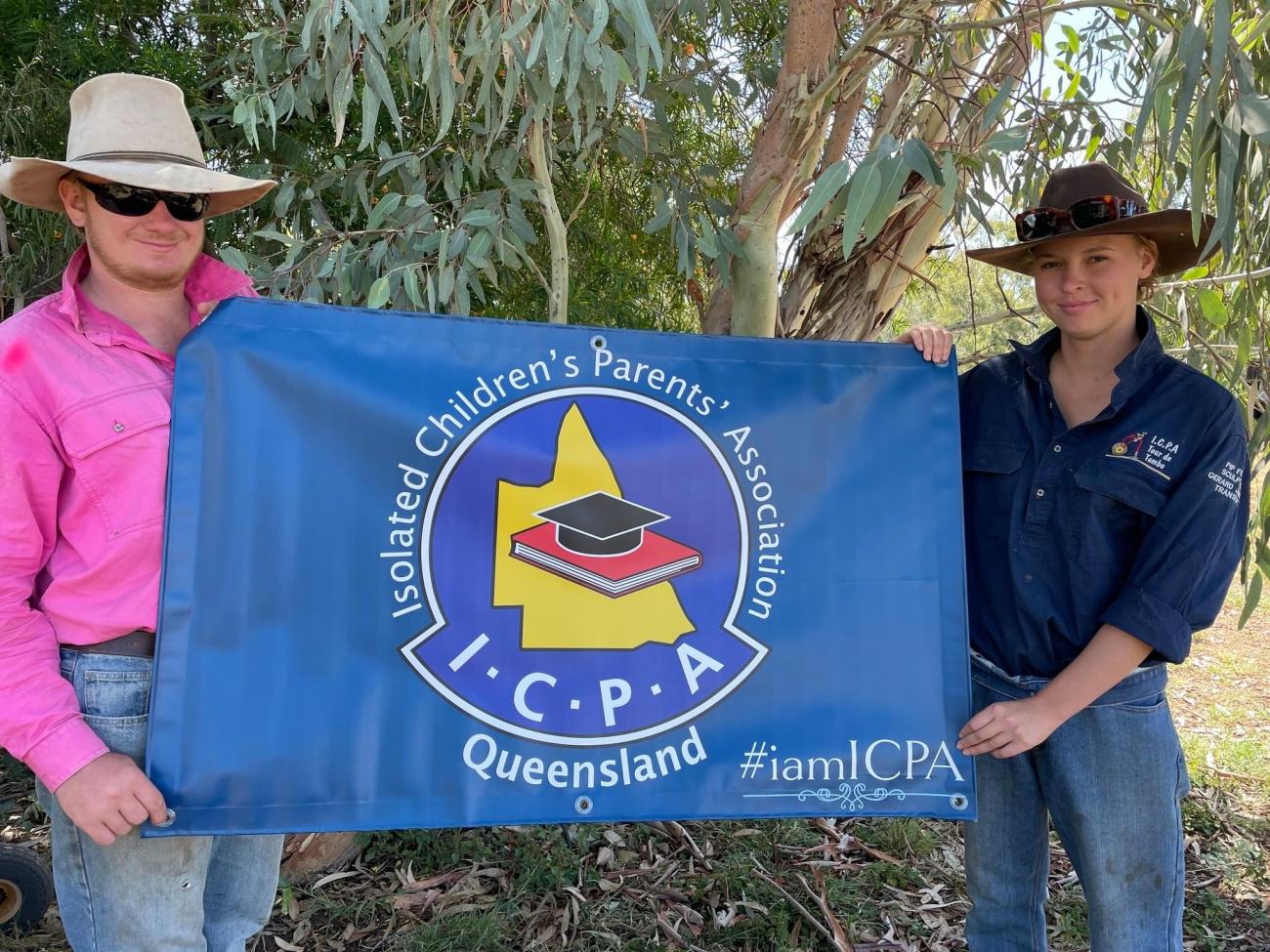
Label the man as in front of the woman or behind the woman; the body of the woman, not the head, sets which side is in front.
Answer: in front

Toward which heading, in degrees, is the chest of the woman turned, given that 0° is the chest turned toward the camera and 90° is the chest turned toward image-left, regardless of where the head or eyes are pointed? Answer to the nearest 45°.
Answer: approximately 45°

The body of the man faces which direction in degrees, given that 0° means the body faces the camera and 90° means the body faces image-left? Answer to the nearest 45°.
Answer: approximately 315°

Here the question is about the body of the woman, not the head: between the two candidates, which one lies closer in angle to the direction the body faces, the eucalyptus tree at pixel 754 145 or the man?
the man

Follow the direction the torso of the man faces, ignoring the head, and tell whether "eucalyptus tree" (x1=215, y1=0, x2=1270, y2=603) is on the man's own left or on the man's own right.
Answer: on the man's own left

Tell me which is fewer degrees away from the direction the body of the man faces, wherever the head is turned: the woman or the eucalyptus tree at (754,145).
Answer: the woman
